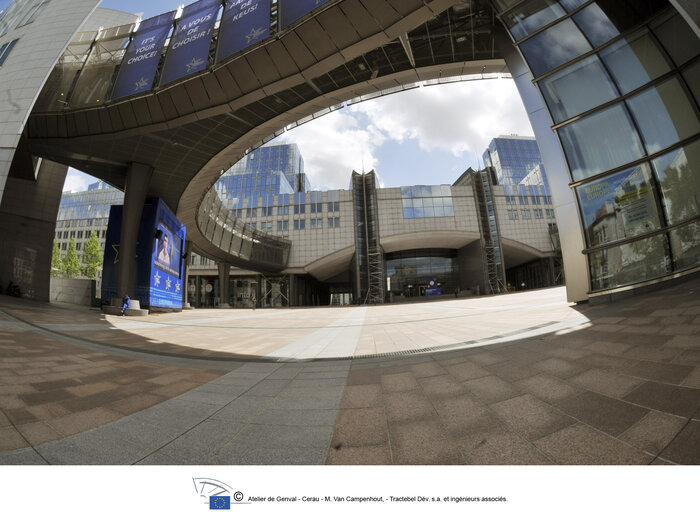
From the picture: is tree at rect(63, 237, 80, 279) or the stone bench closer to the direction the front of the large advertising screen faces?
the stone bench

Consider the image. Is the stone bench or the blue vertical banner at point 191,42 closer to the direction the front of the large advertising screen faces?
the blue vertical banner

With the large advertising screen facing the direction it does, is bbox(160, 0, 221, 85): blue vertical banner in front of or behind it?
in front

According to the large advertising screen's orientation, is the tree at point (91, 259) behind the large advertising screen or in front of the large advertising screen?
behind

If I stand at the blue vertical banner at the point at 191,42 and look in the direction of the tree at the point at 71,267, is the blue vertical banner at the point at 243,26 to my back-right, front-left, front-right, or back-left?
back-right

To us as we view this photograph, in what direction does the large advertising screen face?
facing the viewer and to the right of the viewer

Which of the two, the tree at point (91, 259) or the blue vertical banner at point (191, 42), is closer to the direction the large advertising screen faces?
the blue vertical banner

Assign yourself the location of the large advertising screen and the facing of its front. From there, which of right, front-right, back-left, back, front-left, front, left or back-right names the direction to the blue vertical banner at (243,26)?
front-right

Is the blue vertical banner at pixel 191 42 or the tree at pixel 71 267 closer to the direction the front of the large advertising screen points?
the blue vertical banner

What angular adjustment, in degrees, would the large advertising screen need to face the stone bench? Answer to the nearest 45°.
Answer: approximately 90° to its right
